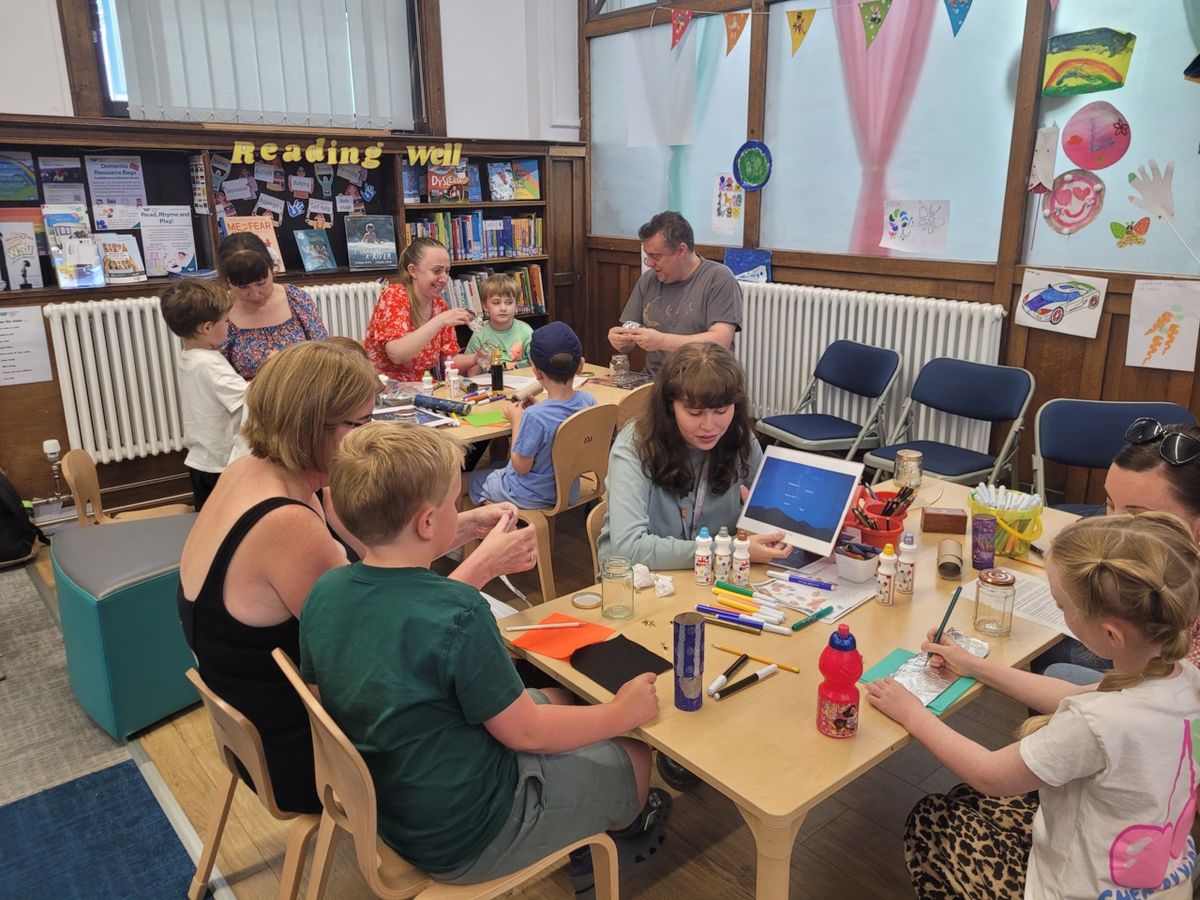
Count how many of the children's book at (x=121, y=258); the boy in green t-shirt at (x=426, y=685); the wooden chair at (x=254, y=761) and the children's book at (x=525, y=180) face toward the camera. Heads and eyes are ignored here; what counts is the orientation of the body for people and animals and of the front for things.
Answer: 2

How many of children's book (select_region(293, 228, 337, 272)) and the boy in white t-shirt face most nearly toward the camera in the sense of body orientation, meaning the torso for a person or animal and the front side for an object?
1

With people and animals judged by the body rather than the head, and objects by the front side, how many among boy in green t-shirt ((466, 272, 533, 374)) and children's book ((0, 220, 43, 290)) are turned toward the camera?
2

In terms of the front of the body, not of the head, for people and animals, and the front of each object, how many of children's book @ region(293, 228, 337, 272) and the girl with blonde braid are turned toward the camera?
1

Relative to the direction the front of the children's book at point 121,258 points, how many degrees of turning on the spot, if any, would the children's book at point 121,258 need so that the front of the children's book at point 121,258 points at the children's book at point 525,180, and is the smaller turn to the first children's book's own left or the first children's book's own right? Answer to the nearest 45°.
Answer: approximately 90° to the first children's book's own left

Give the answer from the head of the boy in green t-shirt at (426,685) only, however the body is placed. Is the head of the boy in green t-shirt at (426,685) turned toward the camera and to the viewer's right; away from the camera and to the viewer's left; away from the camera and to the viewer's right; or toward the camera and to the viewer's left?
away from the camera and to the viewer's right

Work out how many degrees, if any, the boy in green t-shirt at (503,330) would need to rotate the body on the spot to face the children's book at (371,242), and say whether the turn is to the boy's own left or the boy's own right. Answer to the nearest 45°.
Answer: approximately 135° to the boy's own right
